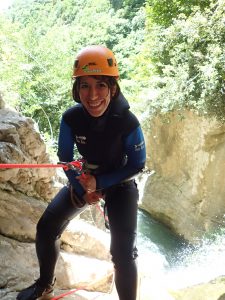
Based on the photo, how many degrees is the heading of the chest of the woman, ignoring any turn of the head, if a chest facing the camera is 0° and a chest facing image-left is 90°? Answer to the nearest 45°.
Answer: approximately 45°
